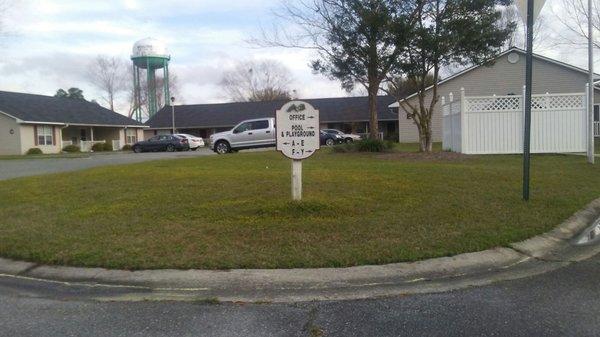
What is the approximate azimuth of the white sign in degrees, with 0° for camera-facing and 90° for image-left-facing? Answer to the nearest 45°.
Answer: approximately 0°

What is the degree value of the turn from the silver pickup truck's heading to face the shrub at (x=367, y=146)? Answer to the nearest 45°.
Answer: approximately 135° to its left

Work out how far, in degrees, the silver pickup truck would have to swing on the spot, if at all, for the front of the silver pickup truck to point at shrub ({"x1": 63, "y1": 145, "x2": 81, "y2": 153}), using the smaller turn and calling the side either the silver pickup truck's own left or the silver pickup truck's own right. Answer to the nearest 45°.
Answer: approximately 45° to the silver pickup truck's own right

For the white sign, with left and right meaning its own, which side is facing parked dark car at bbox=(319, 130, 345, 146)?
back

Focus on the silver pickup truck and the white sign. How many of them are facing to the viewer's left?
1

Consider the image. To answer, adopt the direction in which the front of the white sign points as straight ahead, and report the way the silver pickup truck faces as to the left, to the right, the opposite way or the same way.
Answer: to the right

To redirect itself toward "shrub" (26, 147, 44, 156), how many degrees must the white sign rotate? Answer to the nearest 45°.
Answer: approximately 135° to its right

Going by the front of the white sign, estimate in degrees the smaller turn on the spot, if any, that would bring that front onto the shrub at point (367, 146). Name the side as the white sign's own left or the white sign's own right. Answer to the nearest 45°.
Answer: approximately 180°

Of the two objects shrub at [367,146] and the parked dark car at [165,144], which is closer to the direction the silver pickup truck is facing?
the parked dark car

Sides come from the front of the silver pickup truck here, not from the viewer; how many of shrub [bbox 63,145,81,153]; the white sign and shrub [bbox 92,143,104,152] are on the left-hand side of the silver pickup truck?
1

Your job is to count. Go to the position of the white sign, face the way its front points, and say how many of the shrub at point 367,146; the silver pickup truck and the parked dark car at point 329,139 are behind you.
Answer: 3
